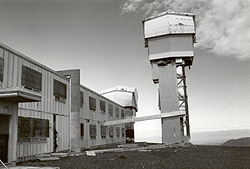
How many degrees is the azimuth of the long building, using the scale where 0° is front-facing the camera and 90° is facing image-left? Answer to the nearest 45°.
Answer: approximately 315°
